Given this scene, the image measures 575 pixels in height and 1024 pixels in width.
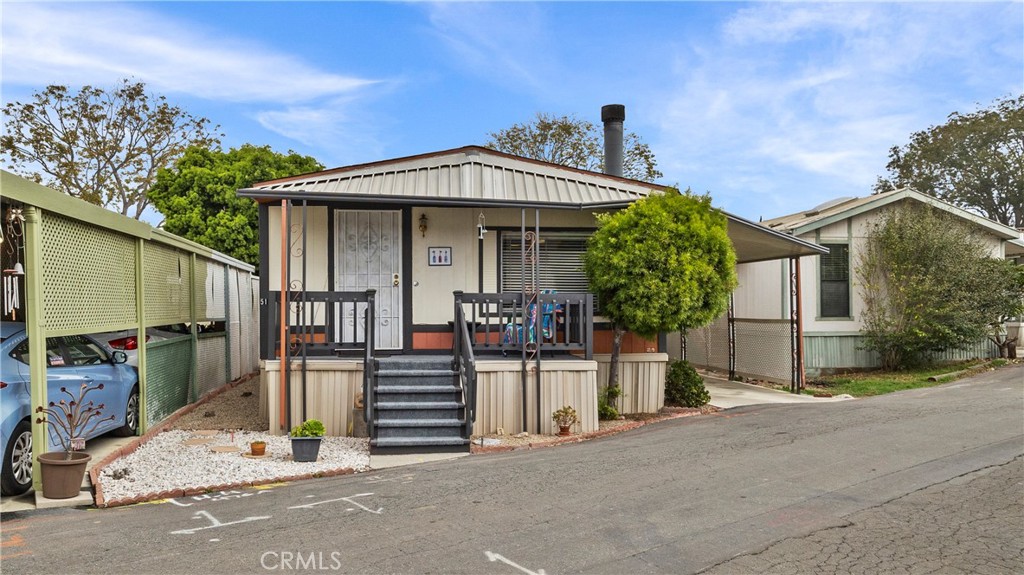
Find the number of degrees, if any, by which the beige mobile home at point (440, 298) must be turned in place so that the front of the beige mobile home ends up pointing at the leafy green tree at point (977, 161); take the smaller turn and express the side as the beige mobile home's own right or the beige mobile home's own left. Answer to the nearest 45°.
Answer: approximately 135° to the beige mobile home's own left

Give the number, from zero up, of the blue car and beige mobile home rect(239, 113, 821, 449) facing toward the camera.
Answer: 1

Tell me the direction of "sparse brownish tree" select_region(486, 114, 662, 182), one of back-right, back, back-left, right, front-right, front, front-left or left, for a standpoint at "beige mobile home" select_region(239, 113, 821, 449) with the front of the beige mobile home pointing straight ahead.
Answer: back

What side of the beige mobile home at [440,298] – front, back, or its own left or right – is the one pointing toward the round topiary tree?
left

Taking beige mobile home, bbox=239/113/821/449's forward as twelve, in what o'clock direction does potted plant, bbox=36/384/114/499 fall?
The potted plant is roughly at 1 o'clock from the beige mobile home.

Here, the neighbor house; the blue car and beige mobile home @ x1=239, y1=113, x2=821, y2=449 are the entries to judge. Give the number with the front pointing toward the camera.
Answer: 2

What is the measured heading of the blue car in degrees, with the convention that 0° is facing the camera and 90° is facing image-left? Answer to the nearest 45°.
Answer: approximately 225°

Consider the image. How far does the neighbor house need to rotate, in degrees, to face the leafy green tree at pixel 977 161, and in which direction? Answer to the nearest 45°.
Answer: approximately 180°
